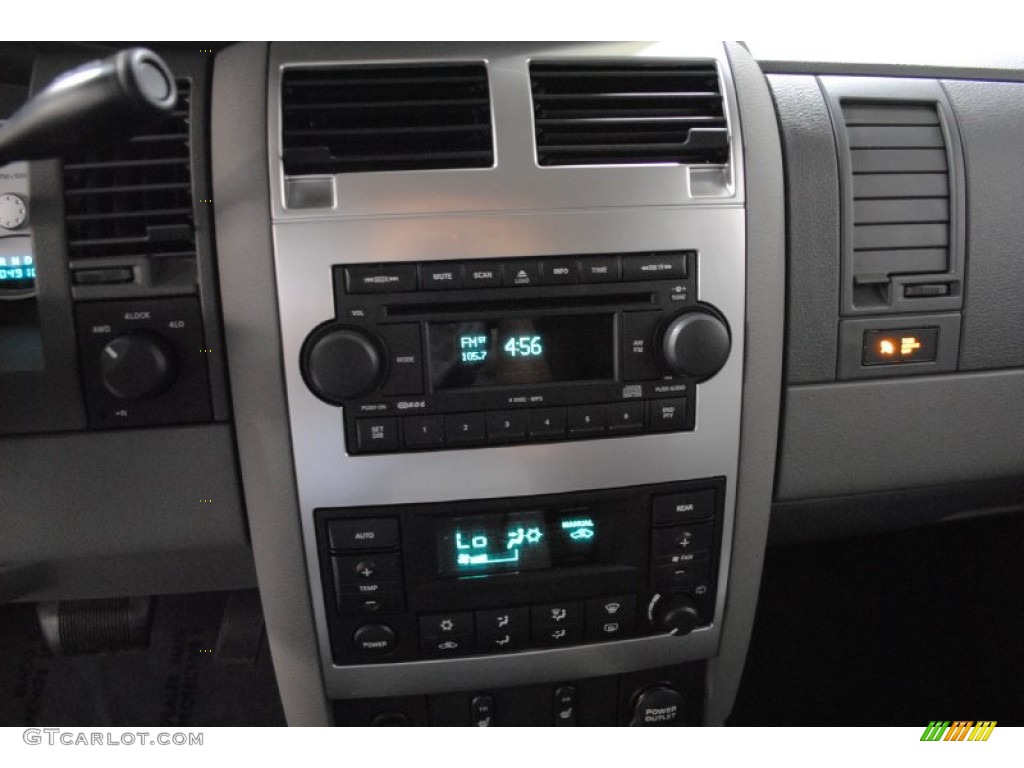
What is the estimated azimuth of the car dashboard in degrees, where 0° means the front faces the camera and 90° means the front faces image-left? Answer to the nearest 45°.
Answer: approximately 0°
